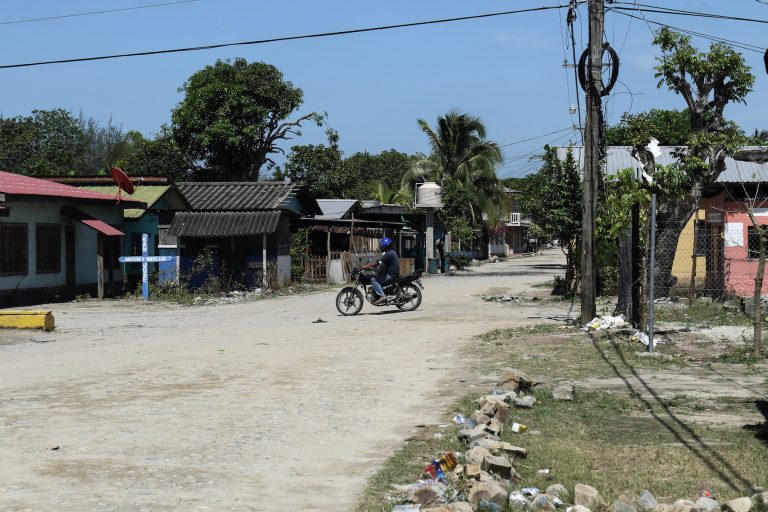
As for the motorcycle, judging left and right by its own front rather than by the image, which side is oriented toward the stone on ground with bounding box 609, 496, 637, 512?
left

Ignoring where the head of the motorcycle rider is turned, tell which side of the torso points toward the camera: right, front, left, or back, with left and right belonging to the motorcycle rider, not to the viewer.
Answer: left

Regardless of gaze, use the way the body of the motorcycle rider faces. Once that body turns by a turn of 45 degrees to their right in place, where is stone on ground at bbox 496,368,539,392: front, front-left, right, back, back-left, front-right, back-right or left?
back-left

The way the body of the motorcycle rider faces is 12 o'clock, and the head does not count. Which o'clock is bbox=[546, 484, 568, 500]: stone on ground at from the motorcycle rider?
The stone on ground is roughly at 9 o'clock from the motorcycle rider.

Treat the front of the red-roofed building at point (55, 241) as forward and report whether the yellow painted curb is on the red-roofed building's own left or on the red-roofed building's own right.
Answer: on the red-roofed building's own right

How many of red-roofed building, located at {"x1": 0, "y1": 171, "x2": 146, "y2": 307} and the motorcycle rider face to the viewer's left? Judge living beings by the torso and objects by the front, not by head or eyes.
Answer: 1

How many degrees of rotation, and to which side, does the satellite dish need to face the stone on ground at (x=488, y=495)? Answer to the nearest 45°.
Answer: approximately 45° to its right

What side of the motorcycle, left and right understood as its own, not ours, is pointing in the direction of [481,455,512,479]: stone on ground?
left

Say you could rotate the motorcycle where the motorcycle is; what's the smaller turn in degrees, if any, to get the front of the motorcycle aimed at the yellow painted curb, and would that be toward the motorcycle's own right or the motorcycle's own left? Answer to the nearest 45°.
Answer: approximately 45° to the motorcycle's own left

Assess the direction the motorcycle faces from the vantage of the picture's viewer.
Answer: facing to the left of the viewer

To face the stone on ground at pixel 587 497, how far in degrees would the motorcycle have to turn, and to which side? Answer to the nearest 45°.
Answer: approximately 90° to its left

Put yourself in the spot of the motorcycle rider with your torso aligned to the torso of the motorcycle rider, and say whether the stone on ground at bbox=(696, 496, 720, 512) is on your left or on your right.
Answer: on your left
